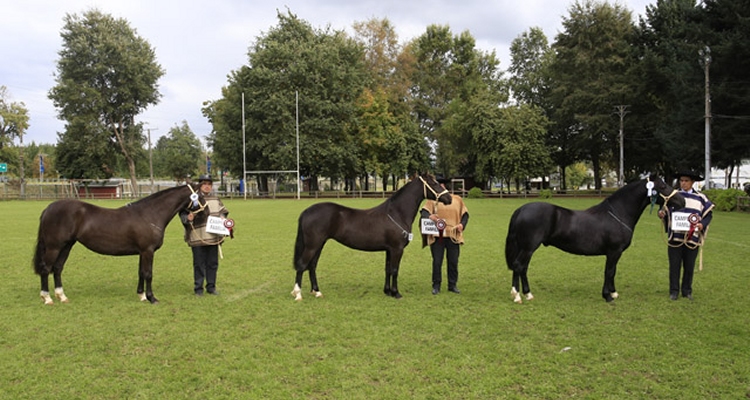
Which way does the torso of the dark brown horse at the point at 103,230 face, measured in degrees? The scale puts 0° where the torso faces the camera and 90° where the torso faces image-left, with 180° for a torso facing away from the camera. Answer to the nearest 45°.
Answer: approximately 270°

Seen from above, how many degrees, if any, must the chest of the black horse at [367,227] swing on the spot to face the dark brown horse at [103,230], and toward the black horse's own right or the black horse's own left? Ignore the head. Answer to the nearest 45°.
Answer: approximately 180°

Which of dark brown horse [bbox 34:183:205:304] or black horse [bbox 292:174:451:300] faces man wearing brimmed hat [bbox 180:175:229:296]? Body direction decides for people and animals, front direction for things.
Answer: the dark brown horse

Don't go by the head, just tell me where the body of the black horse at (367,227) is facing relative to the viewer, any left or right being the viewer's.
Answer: facing to the right of the viewer

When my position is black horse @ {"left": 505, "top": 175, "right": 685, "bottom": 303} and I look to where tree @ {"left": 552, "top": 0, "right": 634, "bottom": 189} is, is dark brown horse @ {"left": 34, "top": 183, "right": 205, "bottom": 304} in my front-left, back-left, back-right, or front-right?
back-left

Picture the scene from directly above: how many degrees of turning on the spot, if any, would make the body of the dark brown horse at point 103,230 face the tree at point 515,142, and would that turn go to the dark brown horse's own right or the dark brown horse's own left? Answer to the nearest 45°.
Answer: approximately 45° to the dark brown horse's own left

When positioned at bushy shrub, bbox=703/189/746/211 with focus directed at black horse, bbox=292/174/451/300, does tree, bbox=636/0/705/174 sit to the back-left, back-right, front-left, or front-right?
back-right

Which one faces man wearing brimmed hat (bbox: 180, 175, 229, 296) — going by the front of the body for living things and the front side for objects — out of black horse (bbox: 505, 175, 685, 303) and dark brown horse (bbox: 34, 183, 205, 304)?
the dark brown horse

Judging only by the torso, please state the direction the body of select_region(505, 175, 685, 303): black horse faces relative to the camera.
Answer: to the viewer's right

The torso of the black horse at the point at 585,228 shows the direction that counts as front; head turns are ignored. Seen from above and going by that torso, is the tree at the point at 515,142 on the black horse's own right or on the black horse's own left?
on the black horse's own left
